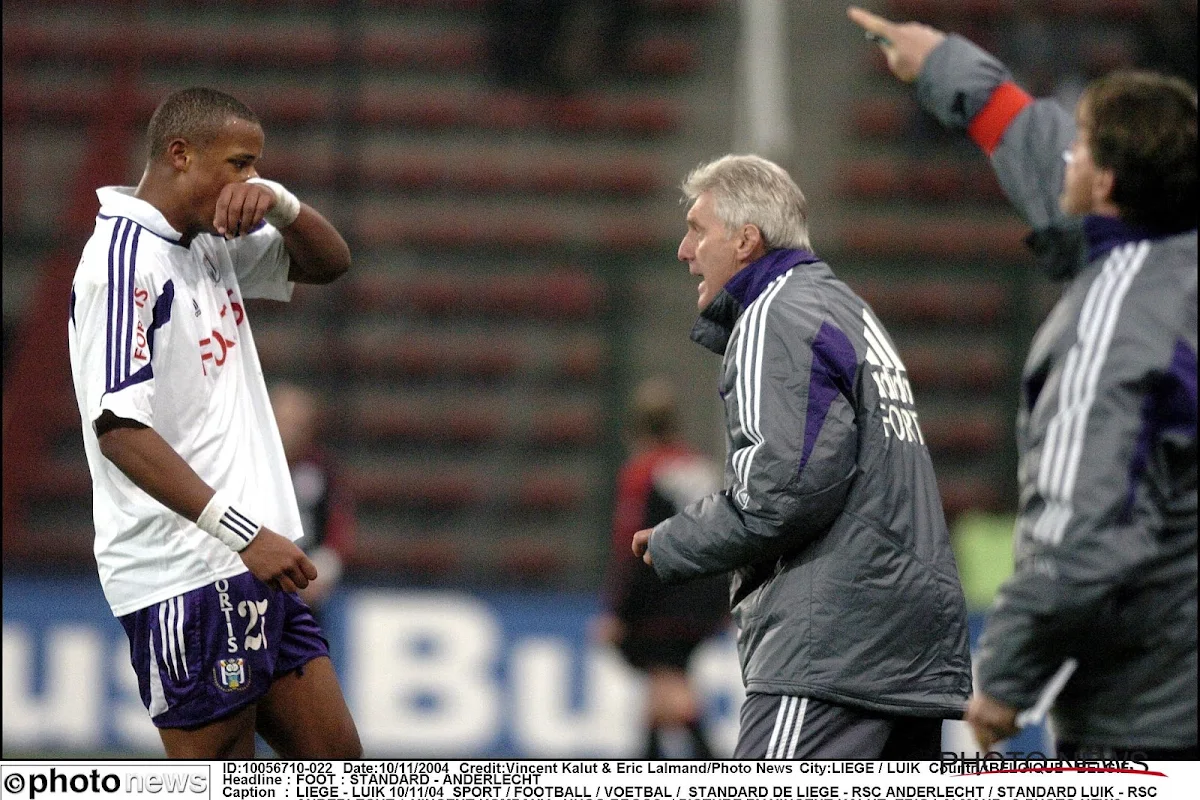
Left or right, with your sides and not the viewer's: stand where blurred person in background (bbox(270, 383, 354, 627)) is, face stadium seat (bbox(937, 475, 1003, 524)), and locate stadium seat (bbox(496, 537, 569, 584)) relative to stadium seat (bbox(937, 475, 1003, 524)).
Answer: left

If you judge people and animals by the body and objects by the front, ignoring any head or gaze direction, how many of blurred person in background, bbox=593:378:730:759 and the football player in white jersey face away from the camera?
1

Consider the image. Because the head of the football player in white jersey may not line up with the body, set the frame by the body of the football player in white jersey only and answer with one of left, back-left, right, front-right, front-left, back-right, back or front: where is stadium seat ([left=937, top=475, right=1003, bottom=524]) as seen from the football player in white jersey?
left

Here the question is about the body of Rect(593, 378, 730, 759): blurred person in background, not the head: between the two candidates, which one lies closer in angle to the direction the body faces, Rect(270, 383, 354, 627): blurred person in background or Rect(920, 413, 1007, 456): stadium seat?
the stadium seat

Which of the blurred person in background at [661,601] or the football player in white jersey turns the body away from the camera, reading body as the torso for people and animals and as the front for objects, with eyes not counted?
the blurred person in background

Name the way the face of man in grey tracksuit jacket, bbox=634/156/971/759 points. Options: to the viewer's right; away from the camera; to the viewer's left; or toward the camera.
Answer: to the viewer's left

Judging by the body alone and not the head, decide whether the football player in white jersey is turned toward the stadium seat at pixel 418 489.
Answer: no

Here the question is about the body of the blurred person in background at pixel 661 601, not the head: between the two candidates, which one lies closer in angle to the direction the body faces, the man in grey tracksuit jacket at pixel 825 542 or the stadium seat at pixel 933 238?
the stadium seat

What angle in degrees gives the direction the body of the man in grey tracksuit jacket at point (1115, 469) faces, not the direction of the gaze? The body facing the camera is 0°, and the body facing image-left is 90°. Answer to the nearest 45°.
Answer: approximately 135°

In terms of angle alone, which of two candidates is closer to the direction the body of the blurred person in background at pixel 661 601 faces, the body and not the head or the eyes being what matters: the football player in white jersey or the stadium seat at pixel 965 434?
the stadium seat

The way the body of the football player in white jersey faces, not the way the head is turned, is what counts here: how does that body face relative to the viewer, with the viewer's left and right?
facing the viewer and to the right of the viewer

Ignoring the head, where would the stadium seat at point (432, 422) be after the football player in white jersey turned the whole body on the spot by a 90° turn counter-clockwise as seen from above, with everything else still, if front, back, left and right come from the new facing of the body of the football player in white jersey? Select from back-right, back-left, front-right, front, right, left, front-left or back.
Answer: front-left

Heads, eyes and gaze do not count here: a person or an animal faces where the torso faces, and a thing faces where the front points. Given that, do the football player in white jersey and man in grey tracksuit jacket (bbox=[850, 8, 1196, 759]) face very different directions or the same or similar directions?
very different directions

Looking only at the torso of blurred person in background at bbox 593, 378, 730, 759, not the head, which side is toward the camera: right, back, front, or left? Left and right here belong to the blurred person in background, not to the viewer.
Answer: back

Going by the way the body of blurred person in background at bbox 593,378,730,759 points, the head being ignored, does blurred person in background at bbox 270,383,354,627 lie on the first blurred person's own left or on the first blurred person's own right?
on the first blurred person's own left

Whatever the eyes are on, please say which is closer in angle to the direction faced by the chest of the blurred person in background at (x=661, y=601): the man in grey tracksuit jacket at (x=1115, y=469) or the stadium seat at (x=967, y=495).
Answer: the stadium seat

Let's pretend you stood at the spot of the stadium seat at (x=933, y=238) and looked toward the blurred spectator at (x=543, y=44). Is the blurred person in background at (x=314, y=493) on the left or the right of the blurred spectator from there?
left

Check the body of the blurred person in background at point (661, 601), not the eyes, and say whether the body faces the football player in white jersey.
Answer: no

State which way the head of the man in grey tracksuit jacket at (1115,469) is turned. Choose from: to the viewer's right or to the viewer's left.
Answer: to the viewer's left

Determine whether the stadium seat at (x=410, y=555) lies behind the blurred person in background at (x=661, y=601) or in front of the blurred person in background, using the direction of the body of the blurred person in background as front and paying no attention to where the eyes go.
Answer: in front
